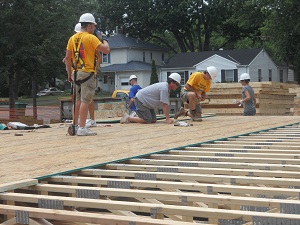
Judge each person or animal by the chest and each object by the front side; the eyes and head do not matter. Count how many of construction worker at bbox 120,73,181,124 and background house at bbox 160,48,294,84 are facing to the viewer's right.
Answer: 1

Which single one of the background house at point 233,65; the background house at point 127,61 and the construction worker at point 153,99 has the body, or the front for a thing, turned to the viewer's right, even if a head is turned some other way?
the construction worker

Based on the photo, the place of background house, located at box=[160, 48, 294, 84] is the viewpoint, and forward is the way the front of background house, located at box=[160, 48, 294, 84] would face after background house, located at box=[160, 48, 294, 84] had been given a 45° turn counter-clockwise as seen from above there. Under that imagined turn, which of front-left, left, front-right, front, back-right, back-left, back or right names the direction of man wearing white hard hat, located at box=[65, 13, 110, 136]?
front

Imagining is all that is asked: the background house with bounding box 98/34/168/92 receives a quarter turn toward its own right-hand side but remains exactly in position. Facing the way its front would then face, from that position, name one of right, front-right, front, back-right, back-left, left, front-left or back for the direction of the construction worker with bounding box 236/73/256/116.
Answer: back-left

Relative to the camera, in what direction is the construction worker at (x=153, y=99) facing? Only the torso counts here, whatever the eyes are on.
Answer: to the viewer's right

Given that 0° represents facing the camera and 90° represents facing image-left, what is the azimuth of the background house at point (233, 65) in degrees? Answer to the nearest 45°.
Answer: approximately 45°

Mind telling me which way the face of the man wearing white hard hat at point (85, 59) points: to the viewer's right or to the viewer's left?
to the viewer's right

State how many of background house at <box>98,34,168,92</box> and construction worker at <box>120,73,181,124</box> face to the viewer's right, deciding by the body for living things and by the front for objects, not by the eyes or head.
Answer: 1

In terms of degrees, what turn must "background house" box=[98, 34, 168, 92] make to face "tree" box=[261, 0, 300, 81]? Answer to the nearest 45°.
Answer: approximately 90° to its left

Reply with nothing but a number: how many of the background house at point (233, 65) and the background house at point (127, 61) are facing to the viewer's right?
0

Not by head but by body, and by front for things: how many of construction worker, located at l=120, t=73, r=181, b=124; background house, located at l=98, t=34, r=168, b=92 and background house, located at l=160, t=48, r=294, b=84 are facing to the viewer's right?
1

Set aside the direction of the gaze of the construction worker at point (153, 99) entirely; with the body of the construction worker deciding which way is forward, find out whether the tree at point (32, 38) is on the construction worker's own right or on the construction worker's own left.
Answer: on the construction worker's own left

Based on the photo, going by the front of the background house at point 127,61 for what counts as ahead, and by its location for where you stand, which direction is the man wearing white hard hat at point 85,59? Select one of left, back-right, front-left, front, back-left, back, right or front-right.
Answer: front-left

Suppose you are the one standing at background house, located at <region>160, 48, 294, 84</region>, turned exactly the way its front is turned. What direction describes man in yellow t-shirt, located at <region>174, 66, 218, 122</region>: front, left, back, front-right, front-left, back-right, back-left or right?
front-left

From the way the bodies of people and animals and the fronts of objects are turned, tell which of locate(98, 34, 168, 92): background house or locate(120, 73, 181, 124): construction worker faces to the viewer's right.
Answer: the construction worker
